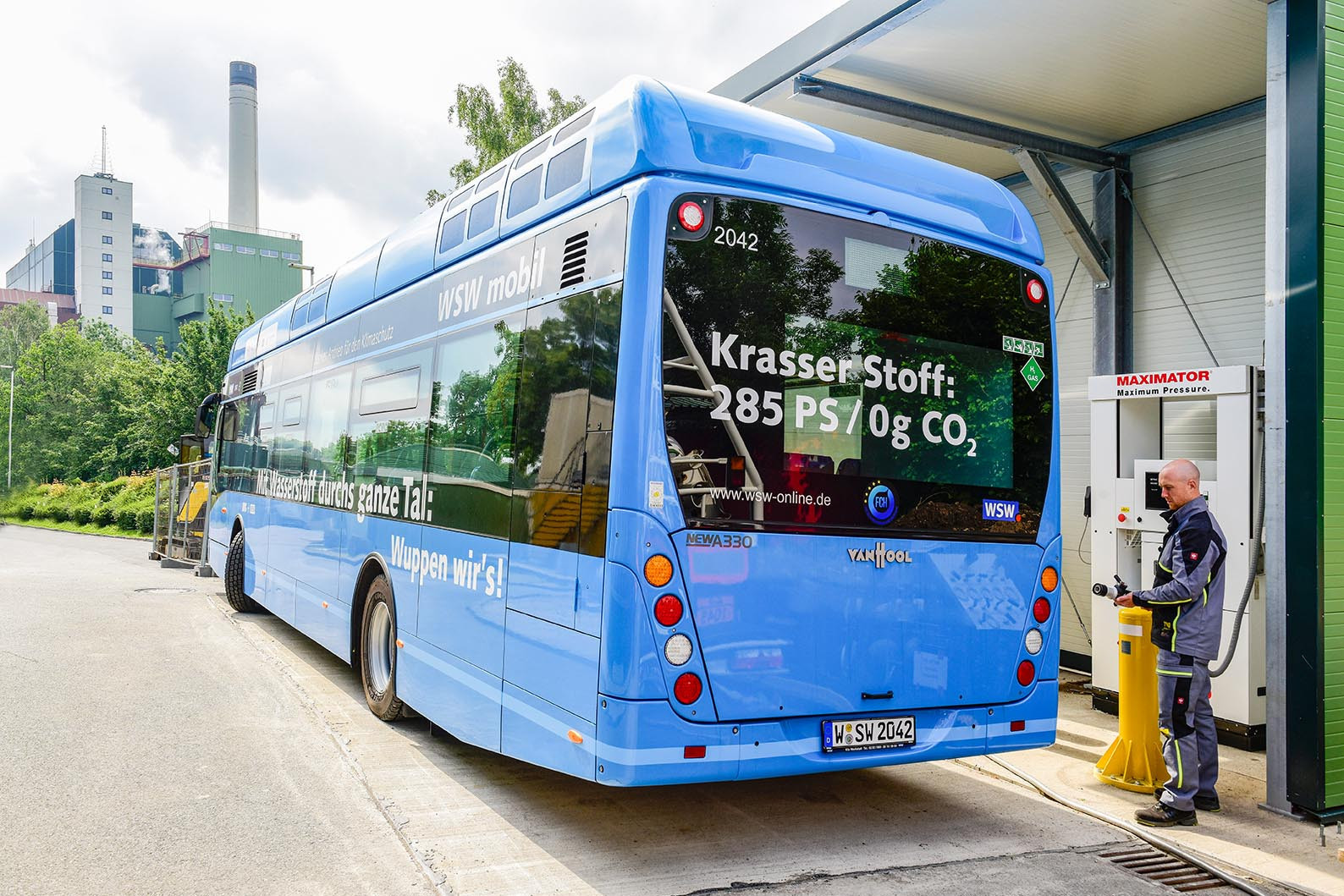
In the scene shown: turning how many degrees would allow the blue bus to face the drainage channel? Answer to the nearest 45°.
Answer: approximately 135° to its right

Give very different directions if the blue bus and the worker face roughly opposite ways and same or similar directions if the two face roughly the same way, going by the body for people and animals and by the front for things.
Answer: same or similar directions

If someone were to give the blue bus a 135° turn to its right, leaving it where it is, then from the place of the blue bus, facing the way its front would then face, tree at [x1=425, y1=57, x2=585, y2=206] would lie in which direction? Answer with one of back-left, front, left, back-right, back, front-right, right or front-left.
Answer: left

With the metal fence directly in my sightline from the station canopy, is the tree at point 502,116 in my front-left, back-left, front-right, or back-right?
front-right

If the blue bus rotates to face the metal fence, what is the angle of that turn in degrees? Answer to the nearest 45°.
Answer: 0° — it already faces it

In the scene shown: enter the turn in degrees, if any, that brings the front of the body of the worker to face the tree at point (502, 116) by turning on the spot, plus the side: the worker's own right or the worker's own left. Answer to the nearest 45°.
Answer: approximately 45° to the worker's own right

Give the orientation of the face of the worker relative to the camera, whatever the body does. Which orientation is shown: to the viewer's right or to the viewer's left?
to the viewer's left

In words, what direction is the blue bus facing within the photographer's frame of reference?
facing away from the viewer and to the left of the viewer

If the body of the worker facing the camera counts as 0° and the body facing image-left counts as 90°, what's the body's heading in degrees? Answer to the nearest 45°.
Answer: approximately 90°

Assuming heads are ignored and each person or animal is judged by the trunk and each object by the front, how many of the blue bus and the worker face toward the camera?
0
